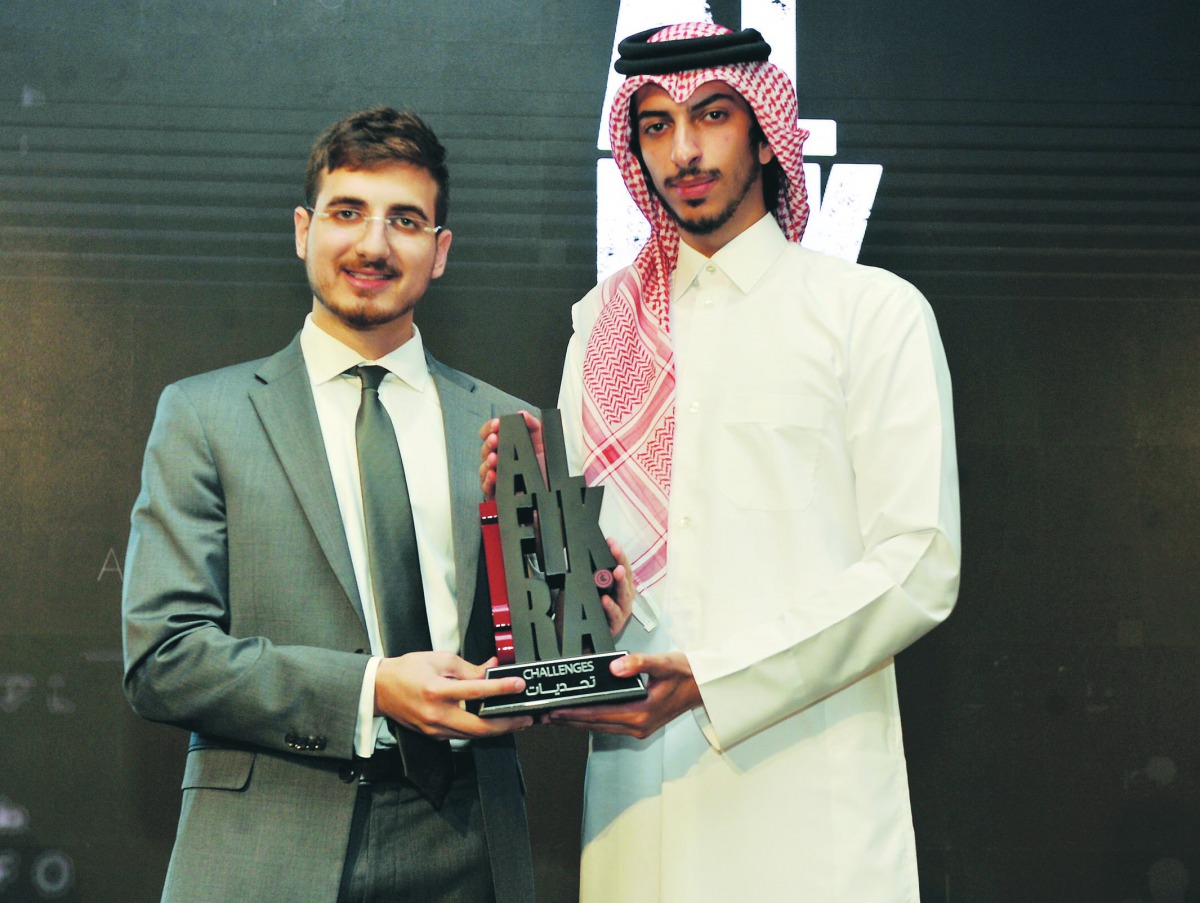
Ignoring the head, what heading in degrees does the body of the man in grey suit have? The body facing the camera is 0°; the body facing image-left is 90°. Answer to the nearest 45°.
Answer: approximately 315°

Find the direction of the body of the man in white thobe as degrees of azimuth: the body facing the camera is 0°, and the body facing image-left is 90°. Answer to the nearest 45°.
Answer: approximately 45°

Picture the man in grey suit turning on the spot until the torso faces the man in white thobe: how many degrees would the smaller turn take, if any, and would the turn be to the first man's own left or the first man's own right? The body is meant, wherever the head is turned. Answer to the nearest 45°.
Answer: approximately 45° to the first man's own left

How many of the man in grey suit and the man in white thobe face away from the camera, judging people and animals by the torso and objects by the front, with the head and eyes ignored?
0

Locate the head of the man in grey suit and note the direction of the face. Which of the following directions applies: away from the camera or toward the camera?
toward the camera

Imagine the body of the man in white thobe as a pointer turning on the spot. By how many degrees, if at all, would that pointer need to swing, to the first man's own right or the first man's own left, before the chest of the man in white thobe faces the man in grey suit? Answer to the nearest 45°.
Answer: approximately 45° to the first man's own right

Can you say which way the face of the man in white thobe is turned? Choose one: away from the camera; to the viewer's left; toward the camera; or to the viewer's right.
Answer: toward the camera
